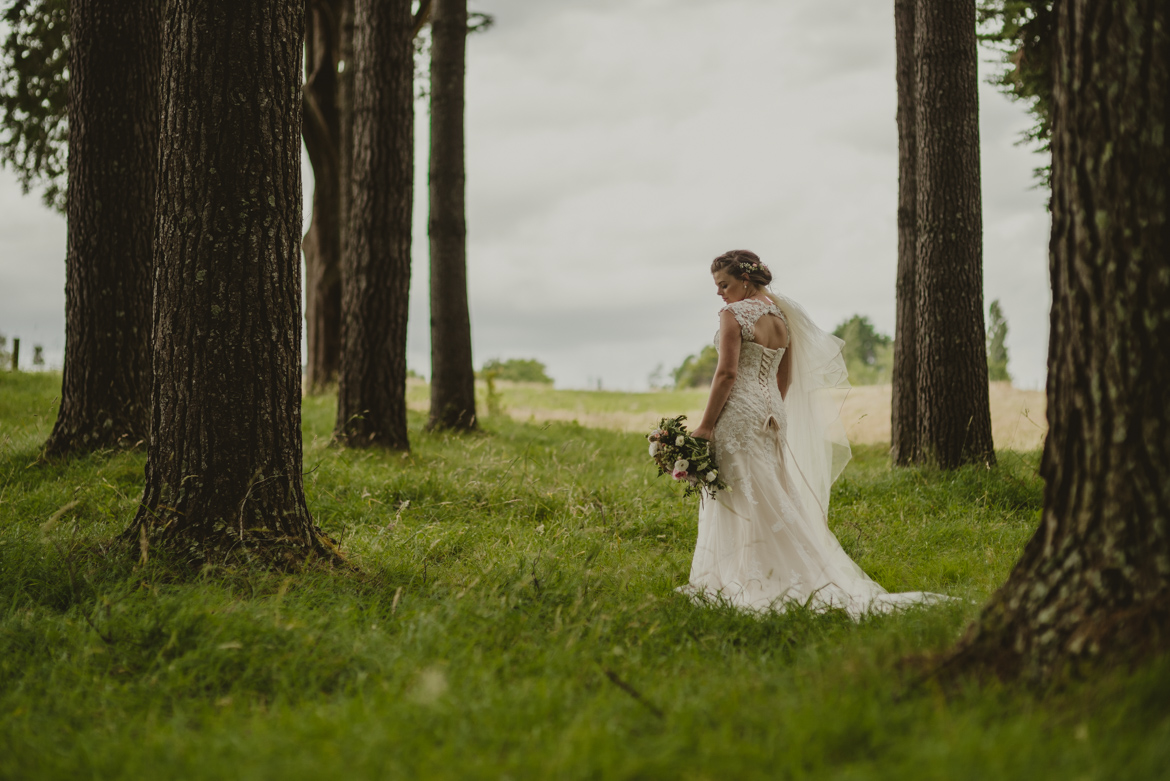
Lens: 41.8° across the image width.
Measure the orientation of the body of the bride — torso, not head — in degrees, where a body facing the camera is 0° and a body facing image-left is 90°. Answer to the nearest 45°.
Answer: approximately 135°

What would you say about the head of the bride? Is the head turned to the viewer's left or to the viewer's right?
to the viewer's left
